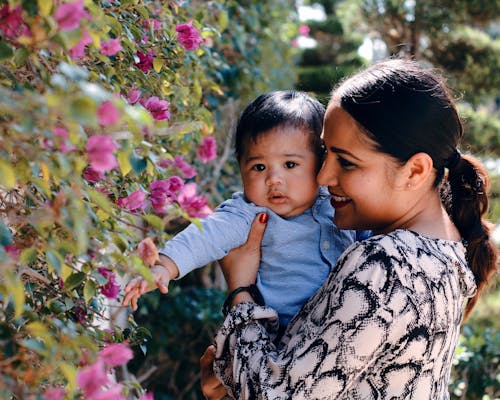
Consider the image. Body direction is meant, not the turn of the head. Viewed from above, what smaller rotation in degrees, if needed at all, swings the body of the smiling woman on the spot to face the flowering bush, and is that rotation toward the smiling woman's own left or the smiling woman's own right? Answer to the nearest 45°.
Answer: approximately 45° to the smiling woman's own left

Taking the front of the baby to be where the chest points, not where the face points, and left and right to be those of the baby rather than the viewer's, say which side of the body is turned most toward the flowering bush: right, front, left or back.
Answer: right

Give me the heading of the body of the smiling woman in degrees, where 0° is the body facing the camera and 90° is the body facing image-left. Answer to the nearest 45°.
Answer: approximately 90°

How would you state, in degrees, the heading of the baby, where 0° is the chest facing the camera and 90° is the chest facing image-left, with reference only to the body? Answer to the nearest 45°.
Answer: approximately 315°
